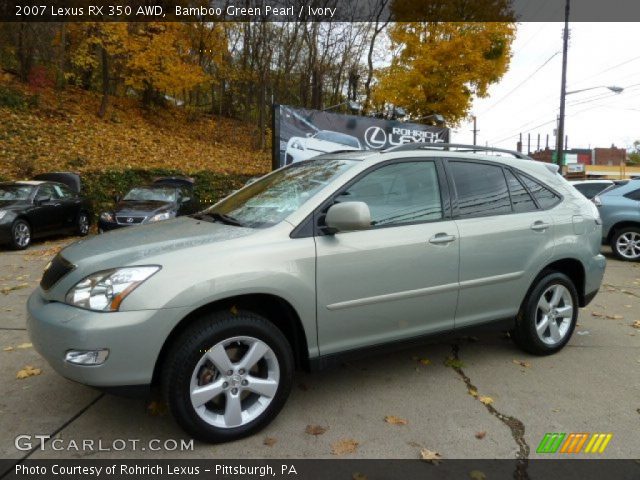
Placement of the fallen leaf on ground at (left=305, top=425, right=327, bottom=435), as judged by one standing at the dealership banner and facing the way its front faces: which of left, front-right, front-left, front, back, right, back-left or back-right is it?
front-right

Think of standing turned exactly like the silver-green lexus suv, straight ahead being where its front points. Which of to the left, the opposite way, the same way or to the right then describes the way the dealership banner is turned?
to the left

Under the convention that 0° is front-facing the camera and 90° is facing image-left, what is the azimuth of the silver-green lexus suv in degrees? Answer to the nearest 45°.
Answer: approximately 45°

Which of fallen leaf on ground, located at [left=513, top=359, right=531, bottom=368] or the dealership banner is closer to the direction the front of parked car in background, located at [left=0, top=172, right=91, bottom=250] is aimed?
the fallen leaf on ground

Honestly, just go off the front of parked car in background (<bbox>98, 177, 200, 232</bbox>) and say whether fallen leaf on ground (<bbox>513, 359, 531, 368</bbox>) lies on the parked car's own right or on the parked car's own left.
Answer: on the parked car's own left

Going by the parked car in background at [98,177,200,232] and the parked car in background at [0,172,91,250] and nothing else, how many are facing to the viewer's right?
0

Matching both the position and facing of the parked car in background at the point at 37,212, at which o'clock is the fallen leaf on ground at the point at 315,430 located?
The fallen leaf on ground is roughly at 10 o'clock from the parked car in background.

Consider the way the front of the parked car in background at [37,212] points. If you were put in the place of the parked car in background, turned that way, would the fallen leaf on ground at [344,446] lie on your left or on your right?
on your left

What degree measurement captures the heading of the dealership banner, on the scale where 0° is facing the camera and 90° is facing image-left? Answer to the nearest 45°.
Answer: approximately 315°

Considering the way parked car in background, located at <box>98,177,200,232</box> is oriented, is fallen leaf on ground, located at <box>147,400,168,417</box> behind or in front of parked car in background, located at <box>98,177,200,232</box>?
in front

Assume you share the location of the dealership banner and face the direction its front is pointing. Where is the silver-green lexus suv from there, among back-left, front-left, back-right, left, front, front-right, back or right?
front-right
